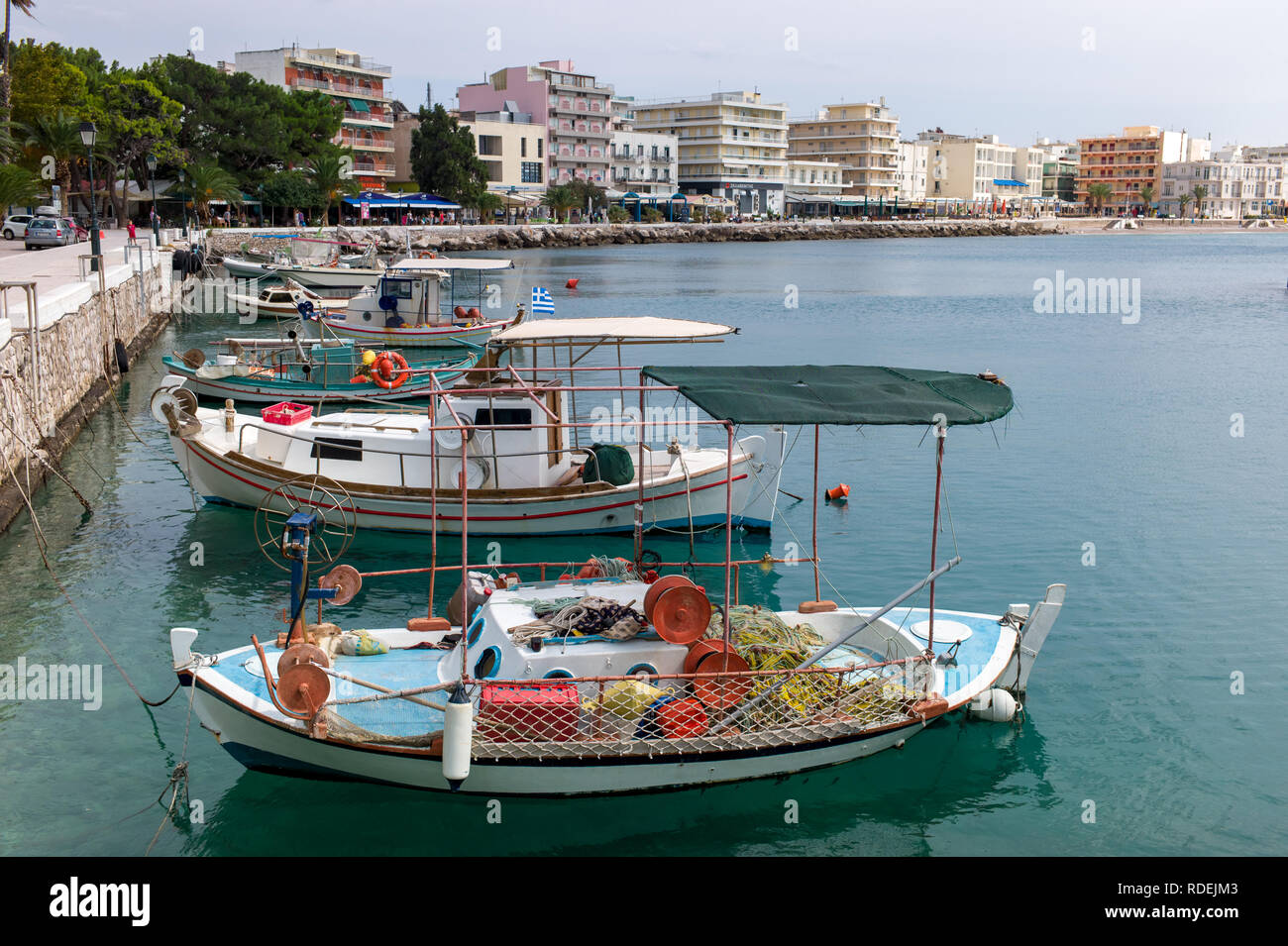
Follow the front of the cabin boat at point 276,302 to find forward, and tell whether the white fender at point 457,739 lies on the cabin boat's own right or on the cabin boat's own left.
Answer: on the cabin boat's own left

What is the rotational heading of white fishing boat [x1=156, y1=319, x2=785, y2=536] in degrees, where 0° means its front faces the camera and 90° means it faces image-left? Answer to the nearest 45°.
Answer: approximately 90°

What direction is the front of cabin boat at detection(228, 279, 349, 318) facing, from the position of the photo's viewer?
facing to the left of the viewer

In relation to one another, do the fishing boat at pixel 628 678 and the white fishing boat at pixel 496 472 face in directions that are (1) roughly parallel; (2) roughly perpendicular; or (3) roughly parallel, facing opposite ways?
roughly parallel
